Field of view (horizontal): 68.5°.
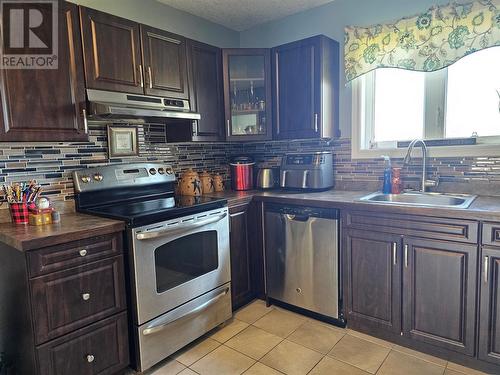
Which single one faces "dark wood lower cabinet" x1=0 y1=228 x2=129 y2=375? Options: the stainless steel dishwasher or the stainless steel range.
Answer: the stainless steel dishwasher

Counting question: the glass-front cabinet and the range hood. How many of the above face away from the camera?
0

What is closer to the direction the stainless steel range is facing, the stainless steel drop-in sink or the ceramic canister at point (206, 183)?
the stainless steel drop-in sink

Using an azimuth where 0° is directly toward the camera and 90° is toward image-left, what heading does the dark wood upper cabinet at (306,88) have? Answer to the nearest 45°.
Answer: approximately 45°

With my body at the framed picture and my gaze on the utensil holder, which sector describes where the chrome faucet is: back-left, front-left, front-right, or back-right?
back-left

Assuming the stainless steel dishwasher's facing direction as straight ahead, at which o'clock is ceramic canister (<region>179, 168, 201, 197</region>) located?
The ceramic canister is roughly at 2 o'clock from the stainless steel dishwasher.

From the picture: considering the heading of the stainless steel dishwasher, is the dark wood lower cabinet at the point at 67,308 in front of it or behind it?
in front

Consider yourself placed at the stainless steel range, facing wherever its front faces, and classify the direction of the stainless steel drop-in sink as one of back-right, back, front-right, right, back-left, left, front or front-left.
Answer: front-left

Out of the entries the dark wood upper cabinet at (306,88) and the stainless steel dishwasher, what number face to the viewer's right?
0

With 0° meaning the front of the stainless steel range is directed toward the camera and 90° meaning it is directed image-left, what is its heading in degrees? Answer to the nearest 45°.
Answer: approximately 315°

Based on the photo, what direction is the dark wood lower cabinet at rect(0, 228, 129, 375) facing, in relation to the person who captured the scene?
facing the viewer and to the right of the viewer

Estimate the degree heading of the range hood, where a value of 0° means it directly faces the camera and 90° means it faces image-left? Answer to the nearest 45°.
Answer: approximately 315°

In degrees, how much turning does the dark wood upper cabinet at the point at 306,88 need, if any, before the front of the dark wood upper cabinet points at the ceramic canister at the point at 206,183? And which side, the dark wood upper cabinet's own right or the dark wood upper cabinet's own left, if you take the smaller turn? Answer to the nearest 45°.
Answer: approximately 45° to the dark wood upper cabinet's own right

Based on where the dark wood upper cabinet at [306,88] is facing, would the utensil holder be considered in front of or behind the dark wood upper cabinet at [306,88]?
in front
